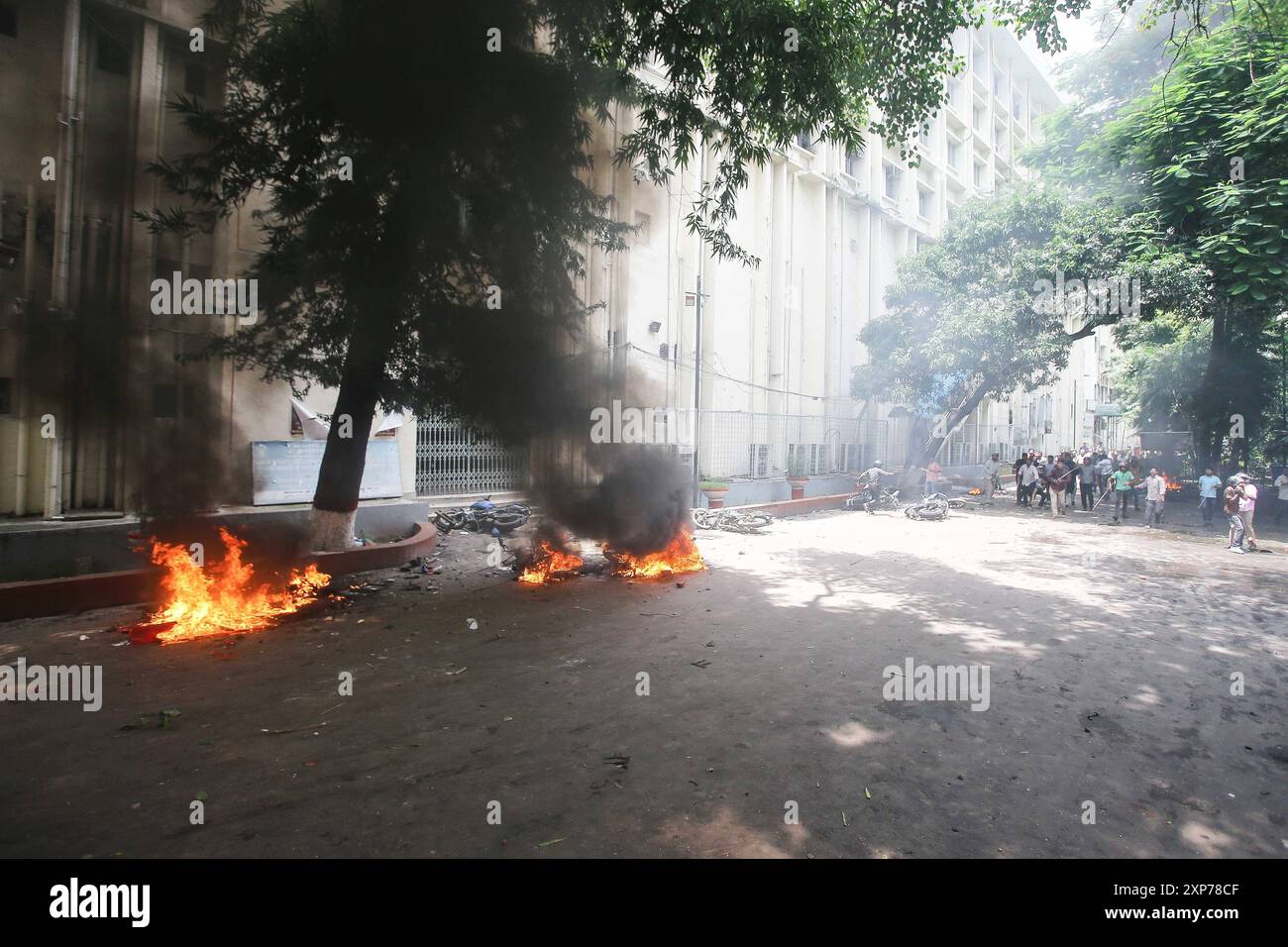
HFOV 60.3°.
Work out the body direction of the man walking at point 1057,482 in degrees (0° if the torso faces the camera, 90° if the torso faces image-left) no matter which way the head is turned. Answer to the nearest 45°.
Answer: approximately 45°

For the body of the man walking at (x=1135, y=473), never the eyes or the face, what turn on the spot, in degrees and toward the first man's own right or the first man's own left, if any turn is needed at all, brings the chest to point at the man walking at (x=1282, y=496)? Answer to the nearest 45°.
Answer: approximately 45° to the first man's own left

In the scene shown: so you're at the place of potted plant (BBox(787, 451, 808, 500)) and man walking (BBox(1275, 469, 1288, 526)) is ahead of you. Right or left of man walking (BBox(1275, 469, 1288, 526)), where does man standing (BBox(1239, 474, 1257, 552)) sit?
right

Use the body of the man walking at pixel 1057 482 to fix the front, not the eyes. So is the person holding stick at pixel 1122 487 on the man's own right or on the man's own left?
on the man's own left

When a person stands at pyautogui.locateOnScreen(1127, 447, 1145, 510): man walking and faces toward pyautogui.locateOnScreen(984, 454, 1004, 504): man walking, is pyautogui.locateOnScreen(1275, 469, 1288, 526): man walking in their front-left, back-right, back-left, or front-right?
back-left

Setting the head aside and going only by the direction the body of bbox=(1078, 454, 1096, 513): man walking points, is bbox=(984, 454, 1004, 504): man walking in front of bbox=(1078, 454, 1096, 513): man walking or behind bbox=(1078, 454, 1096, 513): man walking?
behind

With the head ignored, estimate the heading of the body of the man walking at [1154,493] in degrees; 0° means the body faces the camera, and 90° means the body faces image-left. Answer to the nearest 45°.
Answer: approximately 45°
